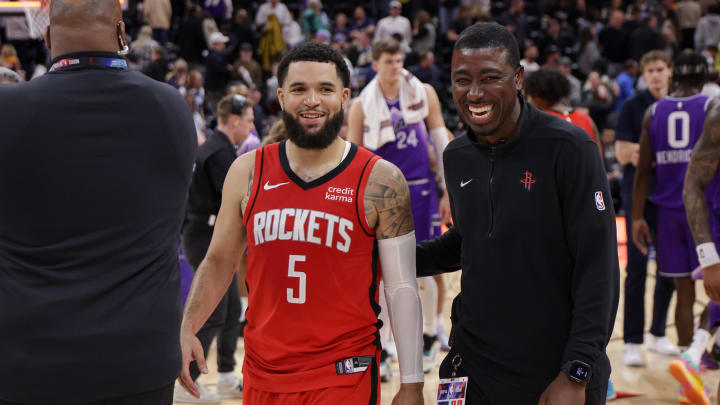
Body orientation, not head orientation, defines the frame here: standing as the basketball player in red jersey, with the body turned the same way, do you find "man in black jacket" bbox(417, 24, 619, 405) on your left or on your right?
on your left

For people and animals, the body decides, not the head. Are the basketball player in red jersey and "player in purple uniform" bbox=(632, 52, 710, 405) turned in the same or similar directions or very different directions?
very different directions

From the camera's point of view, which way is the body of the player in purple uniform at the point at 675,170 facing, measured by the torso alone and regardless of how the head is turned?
away from the camera

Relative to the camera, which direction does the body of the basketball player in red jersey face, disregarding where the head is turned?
toward the camera

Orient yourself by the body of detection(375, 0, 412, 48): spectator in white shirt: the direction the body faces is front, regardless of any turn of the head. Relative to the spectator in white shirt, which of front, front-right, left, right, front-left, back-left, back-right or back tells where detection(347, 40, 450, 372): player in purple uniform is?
front

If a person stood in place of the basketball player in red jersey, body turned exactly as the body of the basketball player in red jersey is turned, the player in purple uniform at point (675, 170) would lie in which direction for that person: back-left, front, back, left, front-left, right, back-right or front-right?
back-left

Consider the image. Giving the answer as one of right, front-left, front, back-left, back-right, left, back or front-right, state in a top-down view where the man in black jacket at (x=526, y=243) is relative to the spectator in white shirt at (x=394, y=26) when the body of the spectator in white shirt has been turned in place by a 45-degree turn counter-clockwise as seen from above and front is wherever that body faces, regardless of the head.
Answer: front-right

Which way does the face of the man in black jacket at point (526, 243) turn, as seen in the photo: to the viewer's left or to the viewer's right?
to the viewer's left

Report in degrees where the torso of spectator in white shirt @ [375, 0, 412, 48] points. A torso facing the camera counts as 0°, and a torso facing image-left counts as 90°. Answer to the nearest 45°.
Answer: approximately 0°

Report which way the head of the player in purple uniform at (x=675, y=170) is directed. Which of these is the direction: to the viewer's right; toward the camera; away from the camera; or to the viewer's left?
away from the camera

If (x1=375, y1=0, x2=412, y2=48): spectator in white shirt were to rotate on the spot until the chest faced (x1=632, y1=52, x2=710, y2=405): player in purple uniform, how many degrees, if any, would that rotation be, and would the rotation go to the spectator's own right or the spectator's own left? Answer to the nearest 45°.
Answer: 0° — they already face them
